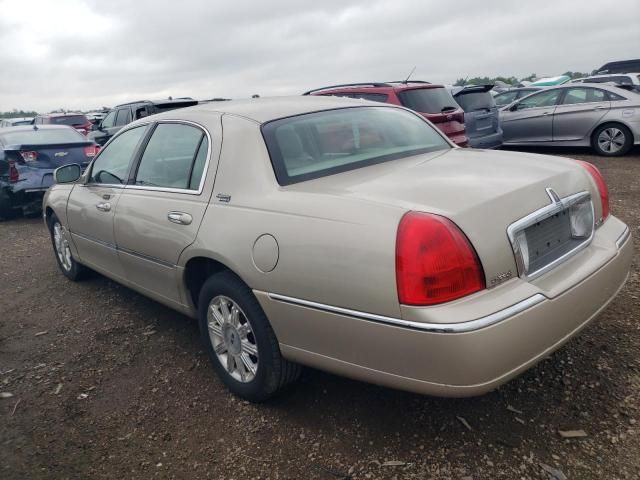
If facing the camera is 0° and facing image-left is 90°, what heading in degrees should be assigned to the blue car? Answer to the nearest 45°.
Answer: approximately 180°

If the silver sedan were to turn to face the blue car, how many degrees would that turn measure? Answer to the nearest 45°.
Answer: approximately 45° to its left

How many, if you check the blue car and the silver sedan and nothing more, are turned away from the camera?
1

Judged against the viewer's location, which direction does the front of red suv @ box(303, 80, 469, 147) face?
facing away from the viewer and to the left of the viewer

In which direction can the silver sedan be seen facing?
to the viewer's left

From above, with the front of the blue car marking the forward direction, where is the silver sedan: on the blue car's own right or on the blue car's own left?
on the blue car's own right

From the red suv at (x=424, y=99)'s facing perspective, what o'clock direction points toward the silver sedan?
The silver sedan is roughly at 3 o'clock from the red suv.
